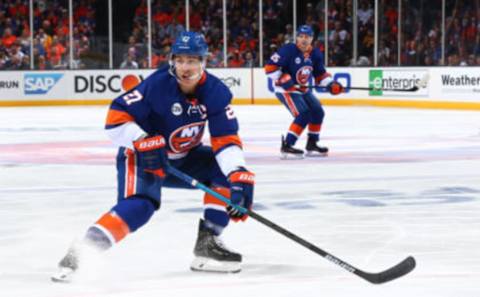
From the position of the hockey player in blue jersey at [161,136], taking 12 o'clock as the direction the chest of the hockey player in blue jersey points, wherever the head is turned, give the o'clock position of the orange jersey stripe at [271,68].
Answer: The orange jersey stripe is roughly at 8 o'clock from the hockey player in blue jersey.

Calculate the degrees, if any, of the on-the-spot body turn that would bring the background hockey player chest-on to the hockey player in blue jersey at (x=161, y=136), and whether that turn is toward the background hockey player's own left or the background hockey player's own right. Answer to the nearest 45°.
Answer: approximately 45° to the background hockey player's own right

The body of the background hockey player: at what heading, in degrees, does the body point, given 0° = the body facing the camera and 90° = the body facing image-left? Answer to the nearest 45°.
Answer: approximately 315°

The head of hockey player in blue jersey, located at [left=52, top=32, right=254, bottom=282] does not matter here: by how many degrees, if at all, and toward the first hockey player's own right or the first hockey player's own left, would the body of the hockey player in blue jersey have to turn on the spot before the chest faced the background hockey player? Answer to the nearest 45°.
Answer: approximately 135° to the first hockey player's own left

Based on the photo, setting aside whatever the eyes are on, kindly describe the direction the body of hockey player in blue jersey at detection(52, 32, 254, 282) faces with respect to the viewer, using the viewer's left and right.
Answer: facing the viewer and to the right of the viewer

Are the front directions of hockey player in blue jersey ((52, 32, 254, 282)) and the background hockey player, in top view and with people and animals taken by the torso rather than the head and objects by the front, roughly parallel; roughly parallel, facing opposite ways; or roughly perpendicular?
roughly parallel

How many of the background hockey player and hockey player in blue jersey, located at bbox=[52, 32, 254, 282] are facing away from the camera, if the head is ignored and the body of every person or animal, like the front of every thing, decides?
0
